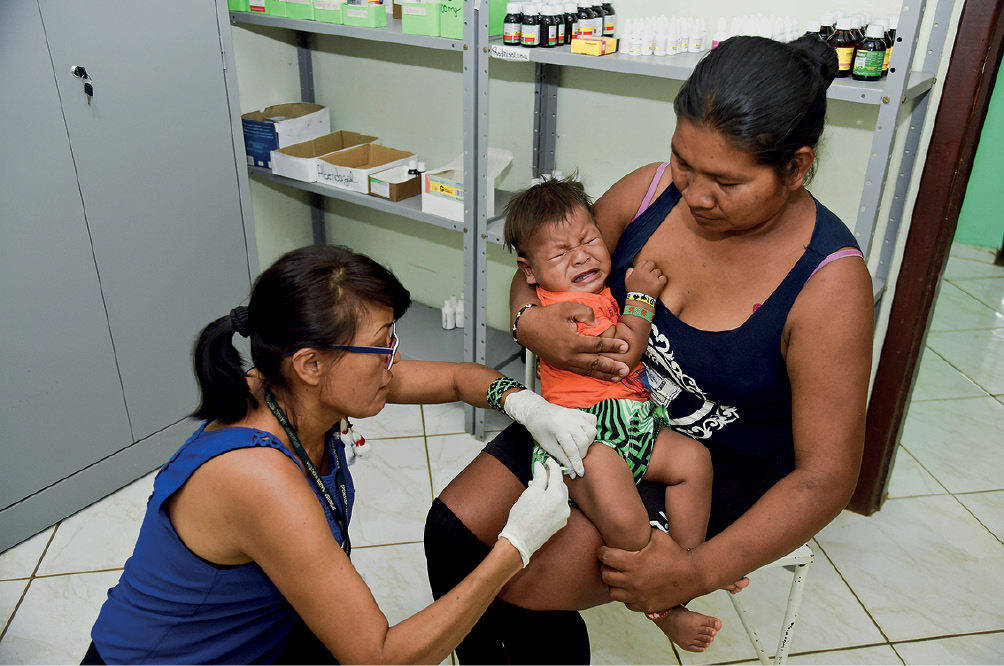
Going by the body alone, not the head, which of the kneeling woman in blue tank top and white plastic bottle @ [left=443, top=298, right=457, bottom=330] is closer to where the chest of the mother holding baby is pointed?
the kneeling woman in blue tank top

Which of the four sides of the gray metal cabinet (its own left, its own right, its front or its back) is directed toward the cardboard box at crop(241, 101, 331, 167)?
left

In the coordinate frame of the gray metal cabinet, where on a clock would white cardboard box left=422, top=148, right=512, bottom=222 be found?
The white cardboard box is roughly at 11 o'clock from the gray metal cabinet.

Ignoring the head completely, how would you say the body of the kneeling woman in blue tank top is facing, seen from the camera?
to the viewer's right

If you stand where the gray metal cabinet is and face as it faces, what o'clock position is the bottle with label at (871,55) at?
The bottle with label is roughly at 12 o'clock from the gray metal cabinet.

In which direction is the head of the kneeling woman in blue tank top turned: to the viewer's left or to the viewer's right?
to the viewer's right

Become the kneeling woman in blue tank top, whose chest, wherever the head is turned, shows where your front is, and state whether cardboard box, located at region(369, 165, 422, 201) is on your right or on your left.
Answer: on your left

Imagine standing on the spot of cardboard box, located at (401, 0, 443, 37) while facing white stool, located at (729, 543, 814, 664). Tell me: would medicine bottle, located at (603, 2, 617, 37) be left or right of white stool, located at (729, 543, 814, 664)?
left

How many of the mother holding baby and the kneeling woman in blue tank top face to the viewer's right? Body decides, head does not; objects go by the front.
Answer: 1

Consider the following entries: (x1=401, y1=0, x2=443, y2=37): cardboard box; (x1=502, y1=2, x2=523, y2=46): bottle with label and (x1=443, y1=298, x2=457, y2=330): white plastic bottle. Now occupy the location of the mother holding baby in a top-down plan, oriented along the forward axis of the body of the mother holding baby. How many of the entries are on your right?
3

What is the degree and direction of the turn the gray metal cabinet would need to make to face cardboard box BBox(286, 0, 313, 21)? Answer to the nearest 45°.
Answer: approximately 90° to its left
